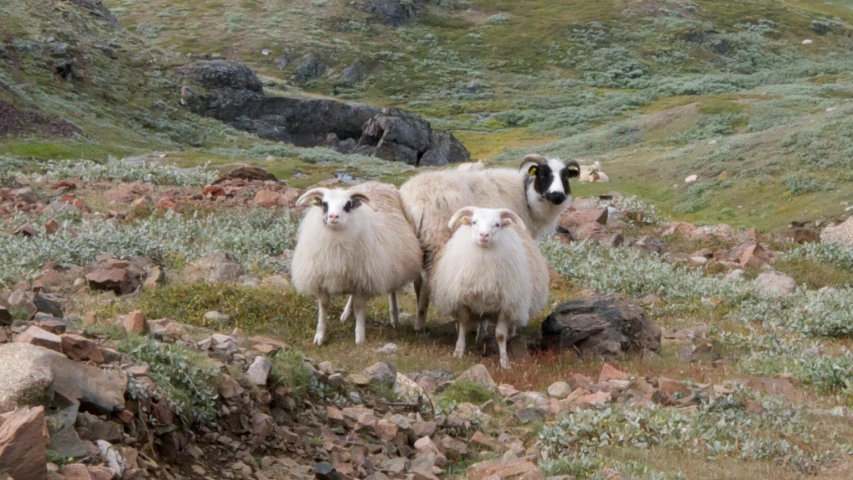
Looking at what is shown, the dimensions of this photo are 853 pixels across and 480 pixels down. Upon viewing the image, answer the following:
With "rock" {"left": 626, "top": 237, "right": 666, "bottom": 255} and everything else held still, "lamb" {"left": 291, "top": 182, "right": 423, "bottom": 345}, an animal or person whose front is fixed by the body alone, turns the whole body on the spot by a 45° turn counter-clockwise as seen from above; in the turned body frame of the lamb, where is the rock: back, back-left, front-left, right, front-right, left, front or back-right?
back-left

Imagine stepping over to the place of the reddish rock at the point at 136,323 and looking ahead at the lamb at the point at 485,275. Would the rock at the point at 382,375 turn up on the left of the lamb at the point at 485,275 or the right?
right

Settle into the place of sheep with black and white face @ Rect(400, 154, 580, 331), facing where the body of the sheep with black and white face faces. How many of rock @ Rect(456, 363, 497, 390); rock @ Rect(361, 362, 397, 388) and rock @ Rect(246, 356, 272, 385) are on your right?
3

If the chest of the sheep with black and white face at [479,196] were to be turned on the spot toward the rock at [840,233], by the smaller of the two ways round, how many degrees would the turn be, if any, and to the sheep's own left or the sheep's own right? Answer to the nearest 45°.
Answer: approximately 45° to the sheep's own left

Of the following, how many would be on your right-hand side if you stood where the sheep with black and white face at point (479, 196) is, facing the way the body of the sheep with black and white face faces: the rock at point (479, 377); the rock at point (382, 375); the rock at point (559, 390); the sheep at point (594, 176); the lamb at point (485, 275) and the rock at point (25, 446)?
5

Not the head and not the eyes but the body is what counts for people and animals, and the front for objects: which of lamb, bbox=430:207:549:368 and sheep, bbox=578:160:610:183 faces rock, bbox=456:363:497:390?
the lamb

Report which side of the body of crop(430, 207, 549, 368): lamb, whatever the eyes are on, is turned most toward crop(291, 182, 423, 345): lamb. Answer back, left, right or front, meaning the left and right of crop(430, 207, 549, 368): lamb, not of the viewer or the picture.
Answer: right

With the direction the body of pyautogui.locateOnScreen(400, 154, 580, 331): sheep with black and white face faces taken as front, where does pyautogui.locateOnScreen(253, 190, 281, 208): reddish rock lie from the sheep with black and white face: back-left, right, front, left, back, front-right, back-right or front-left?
back-left

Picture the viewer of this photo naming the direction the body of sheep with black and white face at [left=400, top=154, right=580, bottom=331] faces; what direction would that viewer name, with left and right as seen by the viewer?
facing to the right of the viewer

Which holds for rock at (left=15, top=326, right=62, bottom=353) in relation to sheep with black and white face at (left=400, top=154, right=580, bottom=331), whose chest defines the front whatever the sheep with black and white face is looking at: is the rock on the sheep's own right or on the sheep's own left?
on the sheep's own right

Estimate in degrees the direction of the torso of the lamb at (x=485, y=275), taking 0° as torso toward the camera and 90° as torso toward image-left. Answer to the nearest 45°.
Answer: approximately 0°
